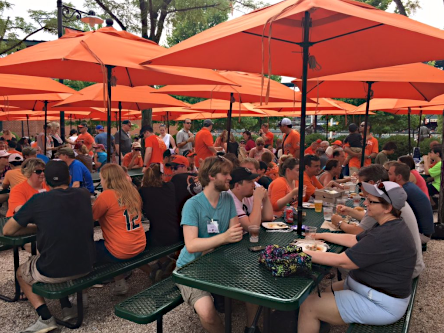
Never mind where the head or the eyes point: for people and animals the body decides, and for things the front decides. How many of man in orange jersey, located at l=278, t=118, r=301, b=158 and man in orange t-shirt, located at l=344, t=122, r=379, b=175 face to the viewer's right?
0

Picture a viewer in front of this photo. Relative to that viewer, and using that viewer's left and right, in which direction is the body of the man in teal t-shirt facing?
facing the viewer and to the right of the viewer

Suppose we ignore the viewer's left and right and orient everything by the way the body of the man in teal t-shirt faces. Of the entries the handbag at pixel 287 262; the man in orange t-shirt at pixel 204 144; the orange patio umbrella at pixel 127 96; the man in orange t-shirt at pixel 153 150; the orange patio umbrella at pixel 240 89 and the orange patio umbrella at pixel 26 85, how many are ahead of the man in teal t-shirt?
1

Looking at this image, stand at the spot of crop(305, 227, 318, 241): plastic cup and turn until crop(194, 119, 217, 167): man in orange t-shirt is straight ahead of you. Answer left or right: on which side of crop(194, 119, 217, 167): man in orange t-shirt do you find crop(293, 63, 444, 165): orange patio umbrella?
right

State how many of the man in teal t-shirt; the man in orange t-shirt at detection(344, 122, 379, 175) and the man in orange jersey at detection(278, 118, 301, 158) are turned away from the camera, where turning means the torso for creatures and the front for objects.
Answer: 0

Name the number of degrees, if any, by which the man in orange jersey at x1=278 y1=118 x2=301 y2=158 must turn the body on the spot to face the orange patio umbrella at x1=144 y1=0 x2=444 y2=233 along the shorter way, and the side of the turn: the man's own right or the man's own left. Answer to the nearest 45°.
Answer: approximately 45° to the man's own left

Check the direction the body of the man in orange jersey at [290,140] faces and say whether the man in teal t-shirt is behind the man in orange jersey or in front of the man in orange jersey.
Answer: in front

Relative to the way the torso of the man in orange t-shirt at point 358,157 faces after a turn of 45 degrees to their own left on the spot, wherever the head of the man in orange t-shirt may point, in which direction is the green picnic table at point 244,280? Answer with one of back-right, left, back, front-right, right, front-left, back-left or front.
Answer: front

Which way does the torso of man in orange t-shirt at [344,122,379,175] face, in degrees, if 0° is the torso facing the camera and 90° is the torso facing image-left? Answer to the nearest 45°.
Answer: approximately 45°

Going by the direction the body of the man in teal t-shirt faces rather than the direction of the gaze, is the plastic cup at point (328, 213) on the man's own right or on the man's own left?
on the man's own left

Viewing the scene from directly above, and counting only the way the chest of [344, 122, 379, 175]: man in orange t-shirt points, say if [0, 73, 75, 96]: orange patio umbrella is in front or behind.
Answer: in front

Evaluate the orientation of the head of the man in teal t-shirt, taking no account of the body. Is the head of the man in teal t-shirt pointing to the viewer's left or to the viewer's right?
to the viewer's right
